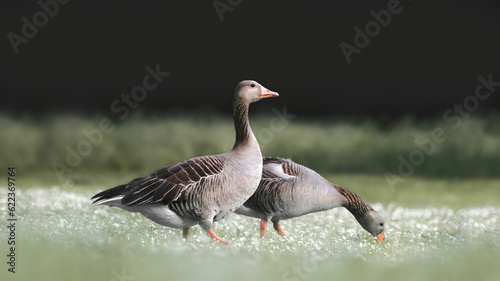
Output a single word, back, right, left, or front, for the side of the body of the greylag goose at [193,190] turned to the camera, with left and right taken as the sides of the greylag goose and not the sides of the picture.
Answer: right

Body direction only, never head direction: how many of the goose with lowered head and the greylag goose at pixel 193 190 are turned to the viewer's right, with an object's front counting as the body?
2

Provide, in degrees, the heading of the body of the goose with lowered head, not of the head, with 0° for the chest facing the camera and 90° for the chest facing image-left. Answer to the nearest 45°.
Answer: approximately 270°

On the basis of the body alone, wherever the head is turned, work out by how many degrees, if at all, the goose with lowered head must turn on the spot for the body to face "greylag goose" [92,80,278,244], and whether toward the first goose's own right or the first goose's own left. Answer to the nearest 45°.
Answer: approximately 135° to the first goose's own right

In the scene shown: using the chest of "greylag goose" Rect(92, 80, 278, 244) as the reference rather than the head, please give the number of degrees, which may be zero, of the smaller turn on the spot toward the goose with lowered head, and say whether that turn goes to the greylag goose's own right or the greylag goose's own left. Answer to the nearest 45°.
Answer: approximately 45° to the greylag goose's own left
